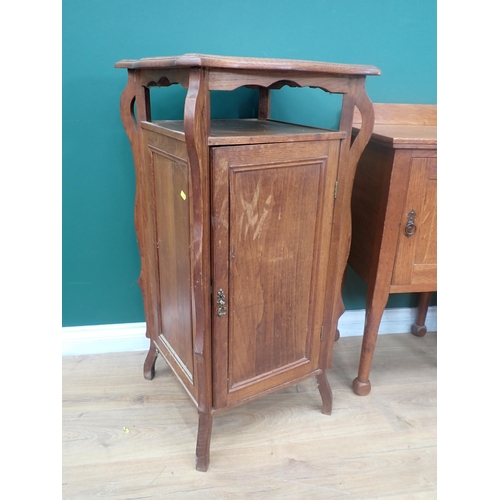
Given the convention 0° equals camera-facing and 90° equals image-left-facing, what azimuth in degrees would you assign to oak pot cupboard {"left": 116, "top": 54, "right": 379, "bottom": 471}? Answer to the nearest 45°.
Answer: approximately 315°
